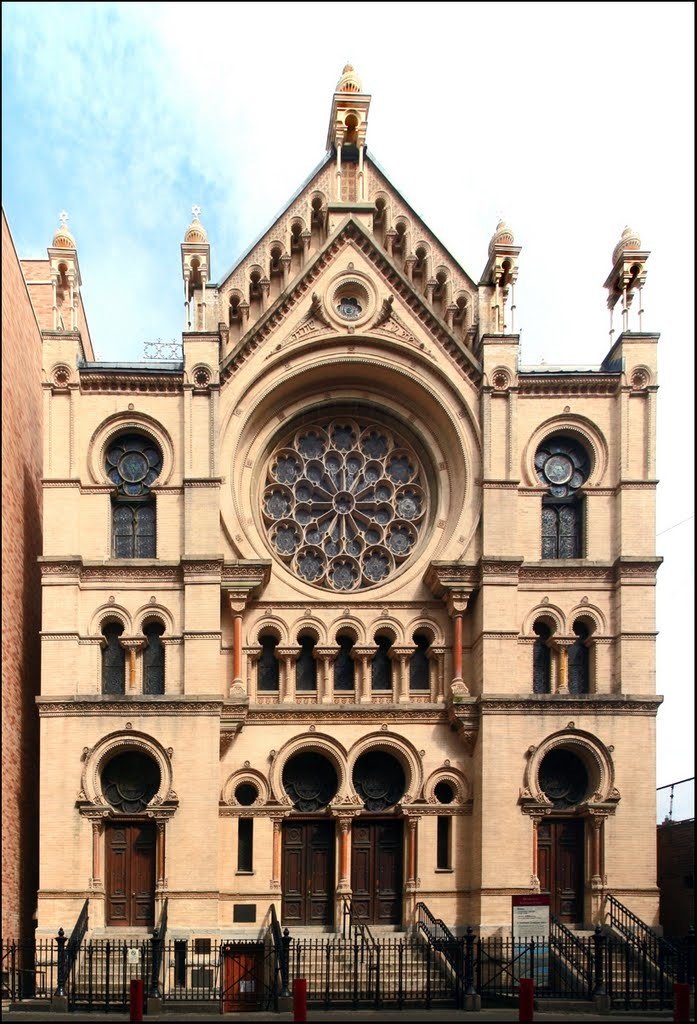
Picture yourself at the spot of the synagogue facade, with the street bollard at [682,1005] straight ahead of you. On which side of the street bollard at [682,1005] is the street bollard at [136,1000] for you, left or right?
right

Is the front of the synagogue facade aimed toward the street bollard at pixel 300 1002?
yes

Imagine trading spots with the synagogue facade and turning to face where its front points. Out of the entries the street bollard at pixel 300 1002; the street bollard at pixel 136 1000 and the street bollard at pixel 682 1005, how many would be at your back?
0

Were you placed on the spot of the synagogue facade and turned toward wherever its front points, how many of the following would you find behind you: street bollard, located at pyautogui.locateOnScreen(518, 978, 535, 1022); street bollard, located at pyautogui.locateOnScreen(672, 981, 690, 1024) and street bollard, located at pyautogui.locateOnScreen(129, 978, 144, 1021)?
0

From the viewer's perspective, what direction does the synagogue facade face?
toward the camera

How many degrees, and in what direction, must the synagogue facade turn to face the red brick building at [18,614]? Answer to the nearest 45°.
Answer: approximately 90° to its right

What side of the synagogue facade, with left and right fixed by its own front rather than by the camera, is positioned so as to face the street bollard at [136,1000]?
front

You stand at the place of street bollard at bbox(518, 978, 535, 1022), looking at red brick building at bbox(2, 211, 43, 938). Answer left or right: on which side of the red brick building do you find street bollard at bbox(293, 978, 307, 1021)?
left

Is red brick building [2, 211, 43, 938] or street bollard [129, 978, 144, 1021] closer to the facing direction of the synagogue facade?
the street bollard

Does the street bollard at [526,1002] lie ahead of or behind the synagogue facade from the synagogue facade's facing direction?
ahead

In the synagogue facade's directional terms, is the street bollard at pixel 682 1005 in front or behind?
in front
